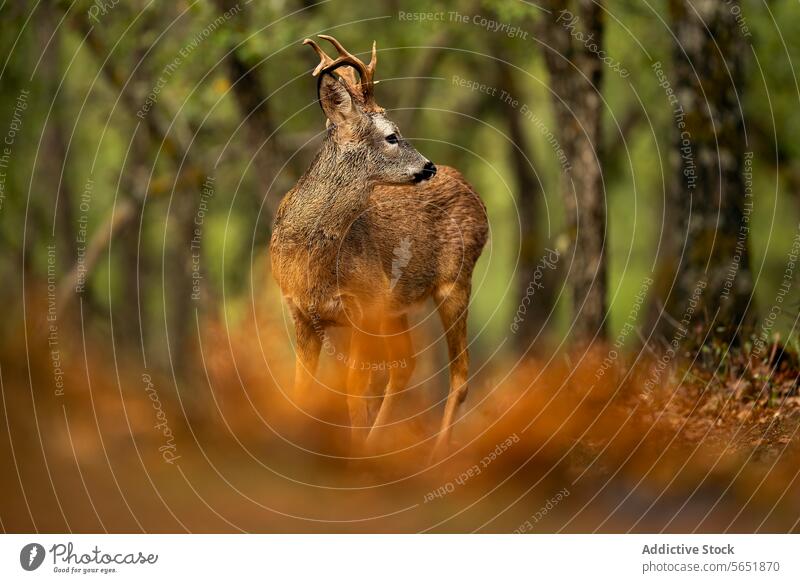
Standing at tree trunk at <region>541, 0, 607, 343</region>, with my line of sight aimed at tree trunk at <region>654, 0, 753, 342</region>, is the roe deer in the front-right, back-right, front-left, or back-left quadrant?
back-right

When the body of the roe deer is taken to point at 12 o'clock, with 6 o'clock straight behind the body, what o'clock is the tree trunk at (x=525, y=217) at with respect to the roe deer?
The tree trunk is roughly at 5 o'clock from the roe deer.

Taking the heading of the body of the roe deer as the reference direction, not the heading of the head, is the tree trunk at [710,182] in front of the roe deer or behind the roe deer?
behind

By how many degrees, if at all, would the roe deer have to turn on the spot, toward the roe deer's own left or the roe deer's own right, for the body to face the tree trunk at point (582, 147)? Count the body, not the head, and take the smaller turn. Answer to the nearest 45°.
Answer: approximately 180°

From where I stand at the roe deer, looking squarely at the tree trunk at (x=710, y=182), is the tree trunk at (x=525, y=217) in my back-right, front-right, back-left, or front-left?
front-left

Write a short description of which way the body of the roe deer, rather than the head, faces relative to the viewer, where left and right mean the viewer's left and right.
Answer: facing the viewer and to the left of the viewer
